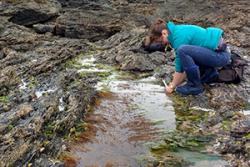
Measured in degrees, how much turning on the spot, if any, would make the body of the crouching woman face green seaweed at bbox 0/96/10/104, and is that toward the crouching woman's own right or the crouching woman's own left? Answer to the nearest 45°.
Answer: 0° — they already face it

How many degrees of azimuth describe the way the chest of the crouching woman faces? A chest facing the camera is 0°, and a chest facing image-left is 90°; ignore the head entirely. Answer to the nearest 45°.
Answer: approximately 90°

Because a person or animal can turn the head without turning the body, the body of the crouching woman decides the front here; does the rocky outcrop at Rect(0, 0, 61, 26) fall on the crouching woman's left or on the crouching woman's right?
on the crouching woman's right

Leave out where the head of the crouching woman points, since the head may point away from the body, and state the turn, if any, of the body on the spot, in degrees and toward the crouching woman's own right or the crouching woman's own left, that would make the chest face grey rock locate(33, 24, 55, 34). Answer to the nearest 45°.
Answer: approximately 45° to the crouching woman's own right

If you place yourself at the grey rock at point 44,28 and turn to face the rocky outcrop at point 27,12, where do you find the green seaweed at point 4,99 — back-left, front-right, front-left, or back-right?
back-left

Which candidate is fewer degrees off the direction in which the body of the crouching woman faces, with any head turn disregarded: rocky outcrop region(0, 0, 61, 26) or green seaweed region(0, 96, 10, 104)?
the green seaweed
